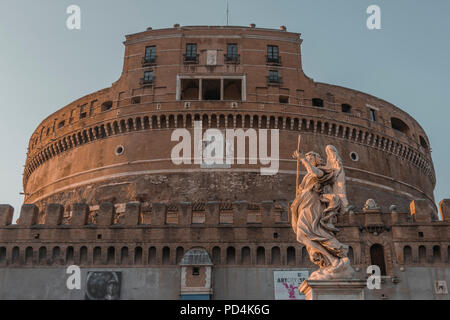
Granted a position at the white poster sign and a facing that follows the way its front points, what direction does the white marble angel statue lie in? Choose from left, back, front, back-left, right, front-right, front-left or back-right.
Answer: front

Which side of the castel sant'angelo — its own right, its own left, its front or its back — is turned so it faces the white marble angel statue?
front

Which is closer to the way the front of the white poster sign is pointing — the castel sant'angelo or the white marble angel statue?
the white marble angel statue

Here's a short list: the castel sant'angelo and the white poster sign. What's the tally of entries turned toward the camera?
2

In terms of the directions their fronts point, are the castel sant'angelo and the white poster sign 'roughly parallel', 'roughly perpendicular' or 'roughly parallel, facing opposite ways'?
roughly parallel

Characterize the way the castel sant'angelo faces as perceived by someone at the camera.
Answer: facing the viewer
